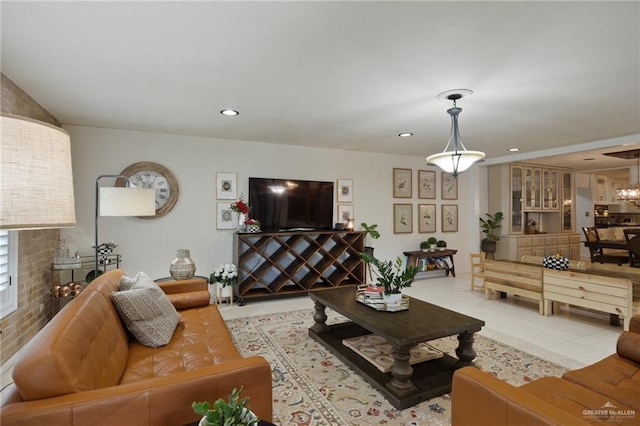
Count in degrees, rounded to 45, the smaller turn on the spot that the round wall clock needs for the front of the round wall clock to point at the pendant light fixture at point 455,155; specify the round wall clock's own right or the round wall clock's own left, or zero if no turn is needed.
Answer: approximately 45° to the round wall clock's own left

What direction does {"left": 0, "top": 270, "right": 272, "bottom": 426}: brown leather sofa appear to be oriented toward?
to the viewer's right

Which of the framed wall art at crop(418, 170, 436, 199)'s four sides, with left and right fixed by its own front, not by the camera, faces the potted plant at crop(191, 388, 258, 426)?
front

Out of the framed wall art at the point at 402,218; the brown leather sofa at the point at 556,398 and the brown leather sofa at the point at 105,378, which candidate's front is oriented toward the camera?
the framed wall art

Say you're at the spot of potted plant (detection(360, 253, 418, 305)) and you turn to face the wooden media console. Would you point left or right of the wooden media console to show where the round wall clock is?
left

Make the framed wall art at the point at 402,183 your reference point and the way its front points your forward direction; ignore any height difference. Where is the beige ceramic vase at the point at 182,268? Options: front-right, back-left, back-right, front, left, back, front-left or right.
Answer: front-right

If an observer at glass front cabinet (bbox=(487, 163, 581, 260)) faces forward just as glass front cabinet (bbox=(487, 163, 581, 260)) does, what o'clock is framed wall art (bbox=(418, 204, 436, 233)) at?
The framed wall art is roughly at 3 o'clock from the glass front cabinet.

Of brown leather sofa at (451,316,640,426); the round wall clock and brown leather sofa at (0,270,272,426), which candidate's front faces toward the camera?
the round wall clock

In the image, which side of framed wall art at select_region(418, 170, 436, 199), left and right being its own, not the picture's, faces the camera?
front

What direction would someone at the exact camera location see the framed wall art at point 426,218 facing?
facing the viewer

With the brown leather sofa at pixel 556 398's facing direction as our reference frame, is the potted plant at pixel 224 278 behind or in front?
in front

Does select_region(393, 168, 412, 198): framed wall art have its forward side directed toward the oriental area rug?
yes

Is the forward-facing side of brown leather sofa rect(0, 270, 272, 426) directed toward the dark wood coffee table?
yes

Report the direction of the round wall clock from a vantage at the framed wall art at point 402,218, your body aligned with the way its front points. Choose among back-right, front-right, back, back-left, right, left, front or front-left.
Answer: front-right

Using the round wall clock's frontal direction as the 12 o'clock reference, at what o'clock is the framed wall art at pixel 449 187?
The framed wall art is roughly at 9 o'clock from the round wall clock.

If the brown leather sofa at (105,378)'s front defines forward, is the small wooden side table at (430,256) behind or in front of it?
in front

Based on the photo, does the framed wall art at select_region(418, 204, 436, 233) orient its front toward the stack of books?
yes

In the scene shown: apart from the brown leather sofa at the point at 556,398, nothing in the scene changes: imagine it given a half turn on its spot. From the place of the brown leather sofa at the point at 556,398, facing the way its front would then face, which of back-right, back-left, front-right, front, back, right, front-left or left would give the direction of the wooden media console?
back

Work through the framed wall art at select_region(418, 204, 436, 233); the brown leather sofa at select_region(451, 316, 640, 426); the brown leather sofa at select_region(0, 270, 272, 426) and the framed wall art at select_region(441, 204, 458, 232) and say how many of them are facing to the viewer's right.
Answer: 1

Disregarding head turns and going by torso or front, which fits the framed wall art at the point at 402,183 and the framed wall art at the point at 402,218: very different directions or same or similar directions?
same or similar directions
